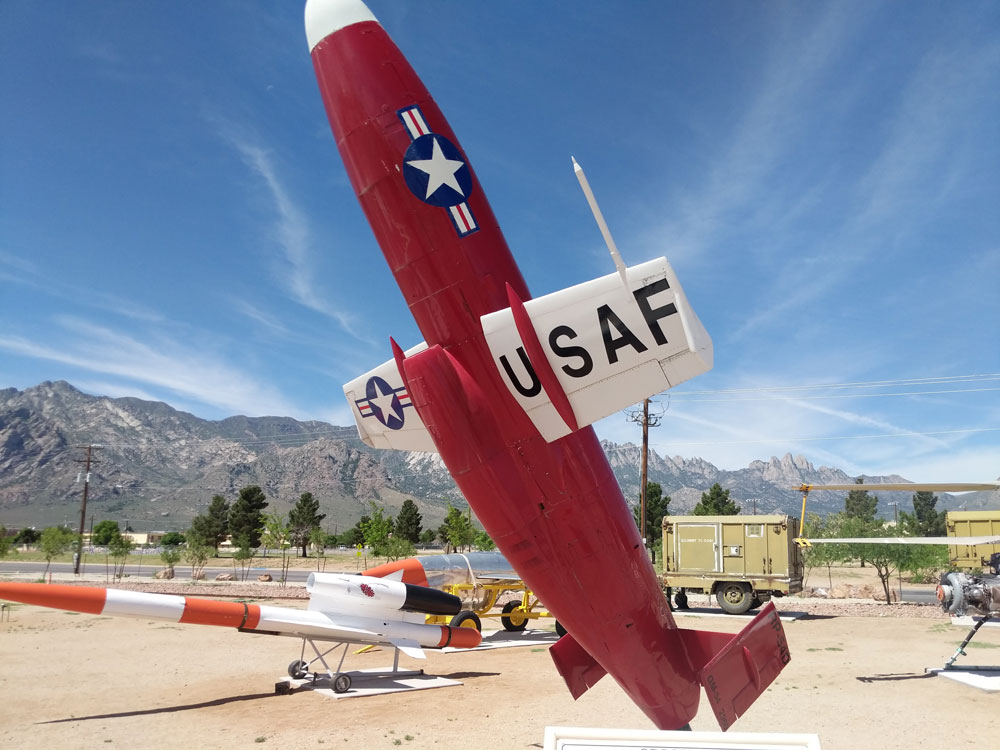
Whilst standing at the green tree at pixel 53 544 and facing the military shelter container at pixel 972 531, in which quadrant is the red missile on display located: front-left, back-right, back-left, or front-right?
front-right

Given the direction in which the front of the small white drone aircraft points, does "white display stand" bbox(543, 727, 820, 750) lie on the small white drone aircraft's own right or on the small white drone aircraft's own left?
on the small white drone aircraft's own left

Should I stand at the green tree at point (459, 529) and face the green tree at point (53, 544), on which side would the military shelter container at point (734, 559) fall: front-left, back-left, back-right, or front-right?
back-left

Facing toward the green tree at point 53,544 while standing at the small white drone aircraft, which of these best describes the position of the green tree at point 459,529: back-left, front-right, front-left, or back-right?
front-right

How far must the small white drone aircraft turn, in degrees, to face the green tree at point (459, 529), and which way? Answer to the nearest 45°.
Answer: approximately 90° to its right

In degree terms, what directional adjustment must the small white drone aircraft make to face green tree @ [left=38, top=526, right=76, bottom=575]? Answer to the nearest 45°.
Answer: approximately 90° to its right

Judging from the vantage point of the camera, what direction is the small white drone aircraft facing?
facing to the left of the viewer

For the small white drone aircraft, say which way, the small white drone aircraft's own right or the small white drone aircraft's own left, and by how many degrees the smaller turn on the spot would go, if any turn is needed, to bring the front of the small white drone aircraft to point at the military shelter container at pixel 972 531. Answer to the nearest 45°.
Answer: approximately 180°

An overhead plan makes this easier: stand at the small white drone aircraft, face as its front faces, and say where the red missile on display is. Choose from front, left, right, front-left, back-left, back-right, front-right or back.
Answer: left
